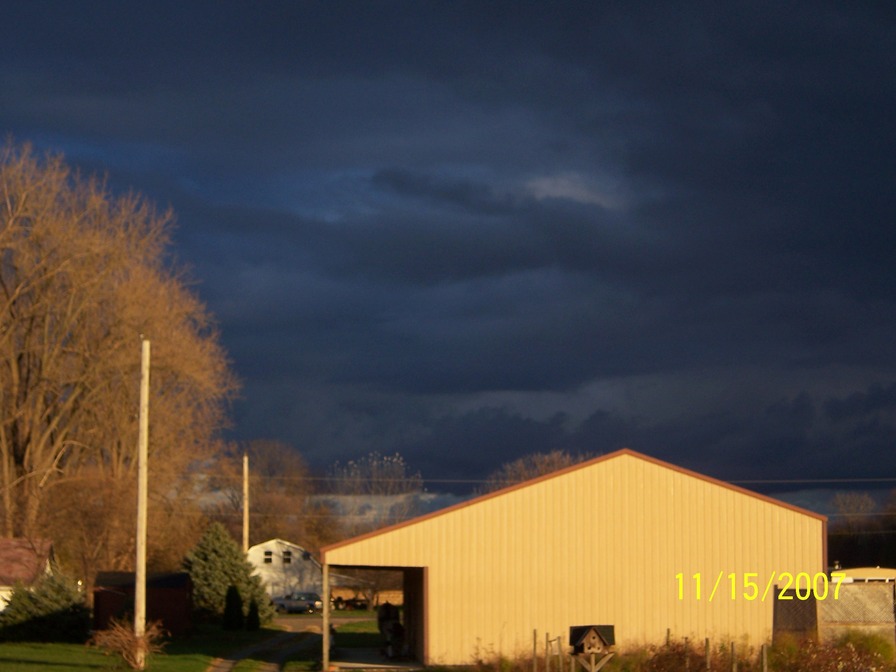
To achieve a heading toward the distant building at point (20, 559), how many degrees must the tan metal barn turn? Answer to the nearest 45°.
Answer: approximately 45° to its right
